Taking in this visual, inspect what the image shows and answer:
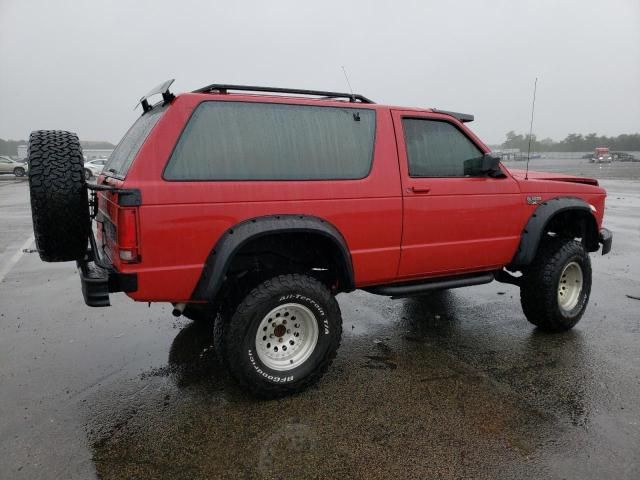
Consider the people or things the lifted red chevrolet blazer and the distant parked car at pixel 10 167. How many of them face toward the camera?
0

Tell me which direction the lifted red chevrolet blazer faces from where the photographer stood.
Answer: facing away from the viewer and to the right of the viewer

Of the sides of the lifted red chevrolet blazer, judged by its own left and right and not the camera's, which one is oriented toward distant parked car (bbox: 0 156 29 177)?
left
